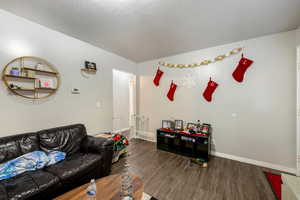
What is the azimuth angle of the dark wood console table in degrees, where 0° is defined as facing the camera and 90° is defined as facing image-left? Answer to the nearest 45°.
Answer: approximately 45°

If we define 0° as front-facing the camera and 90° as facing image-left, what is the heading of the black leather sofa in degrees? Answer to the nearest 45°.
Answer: approximately 315°

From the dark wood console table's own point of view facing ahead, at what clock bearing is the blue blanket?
The blue blanket is roughly at 12 o'clock from the dark wood console table.

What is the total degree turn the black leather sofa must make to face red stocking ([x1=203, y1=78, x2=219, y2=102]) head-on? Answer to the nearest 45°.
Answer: approximately 45° to its left

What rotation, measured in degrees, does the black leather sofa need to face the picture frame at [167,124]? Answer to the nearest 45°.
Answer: approximately 45° to its left

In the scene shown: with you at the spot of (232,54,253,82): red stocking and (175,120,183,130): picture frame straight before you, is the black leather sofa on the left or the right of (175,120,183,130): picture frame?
left

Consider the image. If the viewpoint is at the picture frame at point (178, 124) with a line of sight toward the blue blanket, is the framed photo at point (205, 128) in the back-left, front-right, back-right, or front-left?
back-left
